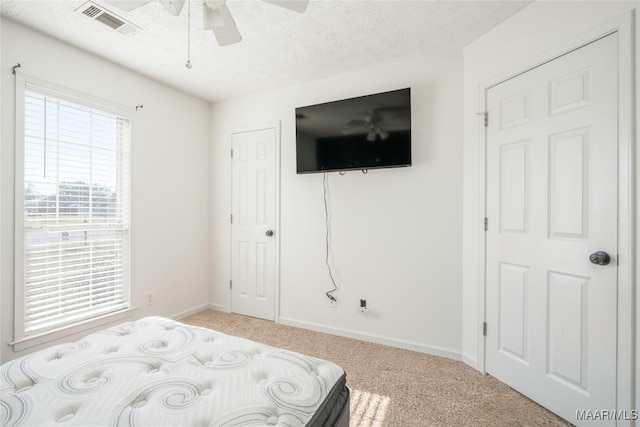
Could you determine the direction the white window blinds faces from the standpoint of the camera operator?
facing the viewer and to the right of the viewer

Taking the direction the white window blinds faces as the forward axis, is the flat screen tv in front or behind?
in front

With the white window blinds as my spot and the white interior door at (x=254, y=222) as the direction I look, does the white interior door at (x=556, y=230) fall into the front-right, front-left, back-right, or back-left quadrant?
front-right

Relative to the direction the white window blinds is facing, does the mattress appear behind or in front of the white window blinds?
in front

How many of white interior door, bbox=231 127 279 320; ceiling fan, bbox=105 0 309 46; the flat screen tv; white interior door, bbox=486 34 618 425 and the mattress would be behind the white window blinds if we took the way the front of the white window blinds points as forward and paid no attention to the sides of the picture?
0

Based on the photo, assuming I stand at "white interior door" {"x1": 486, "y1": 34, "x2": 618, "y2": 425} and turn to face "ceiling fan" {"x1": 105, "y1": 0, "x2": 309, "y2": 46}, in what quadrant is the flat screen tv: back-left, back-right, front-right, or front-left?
front-right

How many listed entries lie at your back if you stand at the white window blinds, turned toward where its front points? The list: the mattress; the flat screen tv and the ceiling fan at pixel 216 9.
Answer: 0

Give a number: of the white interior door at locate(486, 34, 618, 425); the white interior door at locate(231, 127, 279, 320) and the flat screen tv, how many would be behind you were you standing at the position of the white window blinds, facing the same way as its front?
0

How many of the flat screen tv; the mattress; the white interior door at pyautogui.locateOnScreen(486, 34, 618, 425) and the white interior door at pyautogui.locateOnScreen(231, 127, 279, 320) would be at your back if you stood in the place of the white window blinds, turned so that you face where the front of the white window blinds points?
0

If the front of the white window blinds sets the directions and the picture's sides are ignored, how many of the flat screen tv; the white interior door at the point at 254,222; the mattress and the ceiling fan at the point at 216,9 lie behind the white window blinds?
0

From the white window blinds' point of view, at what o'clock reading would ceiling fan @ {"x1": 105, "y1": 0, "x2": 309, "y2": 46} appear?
The ceiling fan is roughly at 1 o'clock from the white window blinds.

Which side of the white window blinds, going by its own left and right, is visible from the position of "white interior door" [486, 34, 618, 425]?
front

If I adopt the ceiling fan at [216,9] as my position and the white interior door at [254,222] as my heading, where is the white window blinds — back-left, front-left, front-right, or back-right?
front-left
